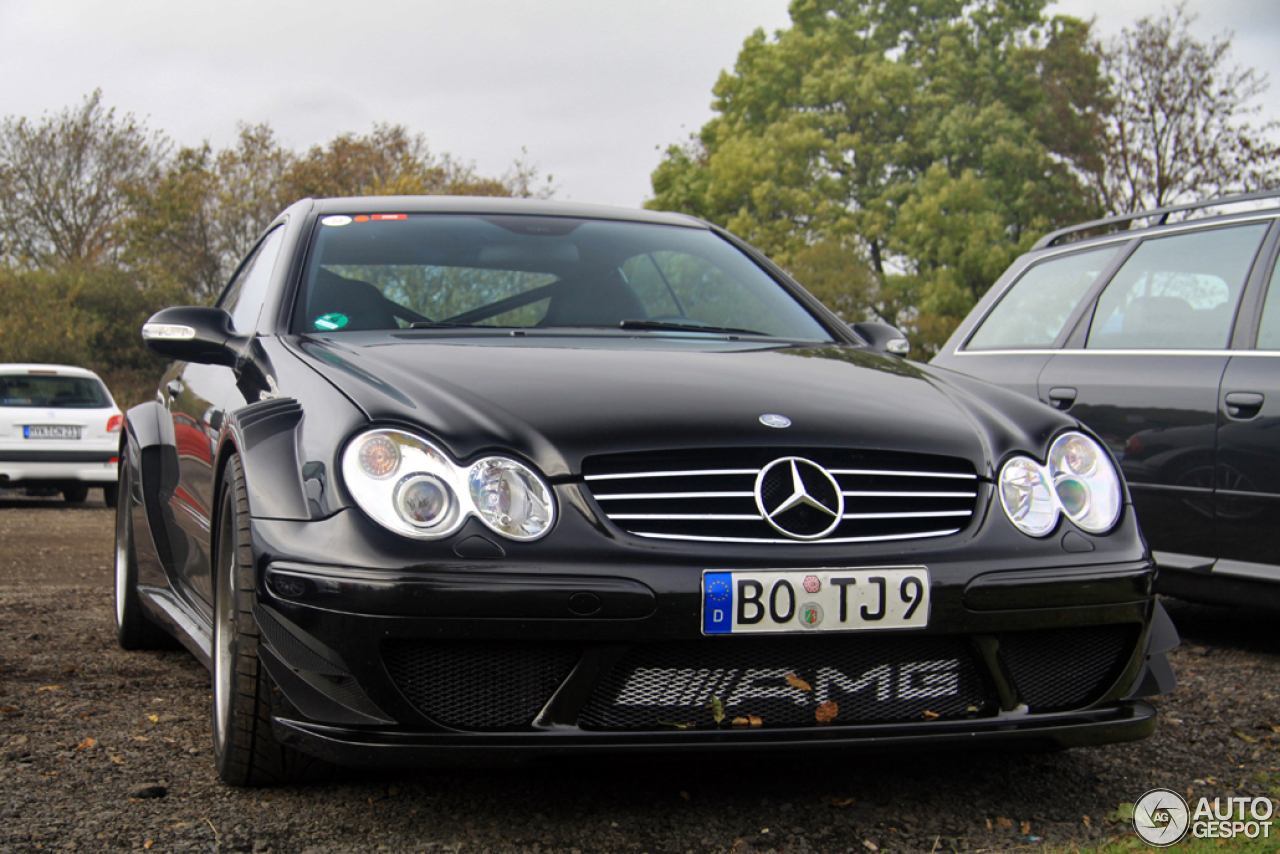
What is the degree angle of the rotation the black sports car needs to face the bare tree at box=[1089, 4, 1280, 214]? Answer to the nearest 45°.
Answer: approximately 135° to its left

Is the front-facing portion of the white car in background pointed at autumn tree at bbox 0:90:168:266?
yes

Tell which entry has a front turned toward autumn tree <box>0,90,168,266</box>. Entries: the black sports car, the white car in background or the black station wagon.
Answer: the white car in background

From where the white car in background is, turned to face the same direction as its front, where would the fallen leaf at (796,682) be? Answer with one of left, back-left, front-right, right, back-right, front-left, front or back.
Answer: back

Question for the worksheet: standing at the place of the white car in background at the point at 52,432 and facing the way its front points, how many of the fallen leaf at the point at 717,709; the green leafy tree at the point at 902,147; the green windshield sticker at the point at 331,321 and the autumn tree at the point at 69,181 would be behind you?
2

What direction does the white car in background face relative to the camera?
away from the camera

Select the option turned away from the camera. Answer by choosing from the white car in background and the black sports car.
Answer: the white car in background

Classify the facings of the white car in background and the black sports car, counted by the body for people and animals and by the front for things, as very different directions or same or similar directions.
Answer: very different directions
